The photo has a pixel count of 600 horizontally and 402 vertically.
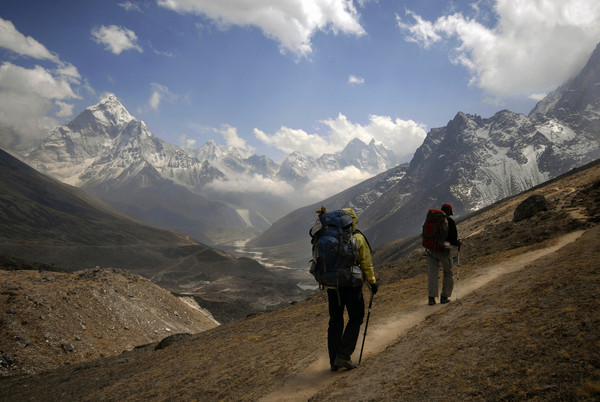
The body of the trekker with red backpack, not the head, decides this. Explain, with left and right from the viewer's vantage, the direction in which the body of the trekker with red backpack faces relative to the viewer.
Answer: facing away from the viewer and to the right of the viewer

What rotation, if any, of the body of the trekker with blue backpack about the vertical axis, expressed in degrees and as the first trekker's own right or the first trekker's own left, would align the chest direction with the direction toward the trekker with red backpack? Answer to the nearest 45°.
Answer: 0° — they already face them

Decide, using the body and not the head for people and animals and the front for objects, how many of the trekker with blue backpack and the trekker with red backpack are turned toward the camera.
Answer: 0

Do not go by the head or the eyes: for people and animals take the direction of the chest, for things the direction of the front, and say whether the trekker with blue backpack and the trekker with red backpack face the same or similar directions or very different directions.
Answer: same or similar directions

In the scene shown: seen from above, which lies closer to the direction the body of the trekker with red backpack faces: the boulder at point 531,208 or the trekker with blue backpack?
the boulder

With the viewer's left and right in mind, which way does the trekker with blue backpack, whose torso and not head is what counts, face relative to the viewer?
facing away from the viewer and to the right of the viewer

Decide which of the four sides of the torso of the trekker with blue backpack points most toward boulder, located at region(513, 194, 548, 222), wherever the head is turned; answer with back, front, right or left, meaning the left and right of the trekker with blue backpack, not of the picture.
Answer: front
